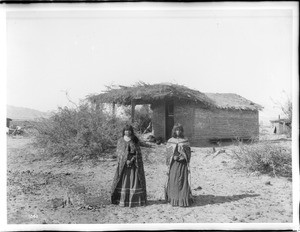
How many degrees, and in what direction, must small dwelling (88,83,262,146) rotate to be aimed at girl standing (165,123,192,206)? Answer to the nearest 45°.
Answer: approximately 45° to its left

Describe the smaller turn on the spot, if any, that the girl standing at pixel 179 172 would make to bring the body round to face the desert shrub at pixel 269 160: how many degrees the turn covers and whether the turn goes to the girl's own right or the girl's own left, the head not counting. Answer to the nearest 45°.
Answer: approximately 135° to the girl's own left

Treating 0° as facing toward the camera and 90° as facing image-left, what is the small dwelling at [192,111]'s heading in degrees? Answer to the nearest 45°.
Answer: approximately 45°

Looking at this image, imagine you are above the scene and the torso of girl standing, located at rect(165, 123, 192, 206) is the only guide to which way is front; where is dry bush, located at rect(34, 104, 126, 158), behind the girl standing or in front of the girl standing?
behind

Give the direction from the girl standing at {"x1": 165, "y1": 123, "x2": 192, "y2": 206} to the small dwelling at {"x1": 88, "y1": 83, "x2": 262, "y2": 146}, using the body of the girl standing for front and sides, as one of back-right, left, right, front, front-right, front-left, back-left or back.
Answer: back

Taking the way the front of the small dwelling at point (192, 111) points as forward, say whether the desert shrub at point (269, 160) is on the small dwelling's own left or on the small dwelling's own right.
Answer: on the small dwelling's own left

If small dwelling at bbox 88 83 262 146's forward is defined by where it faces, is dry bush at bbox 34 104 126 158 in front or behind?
in front
